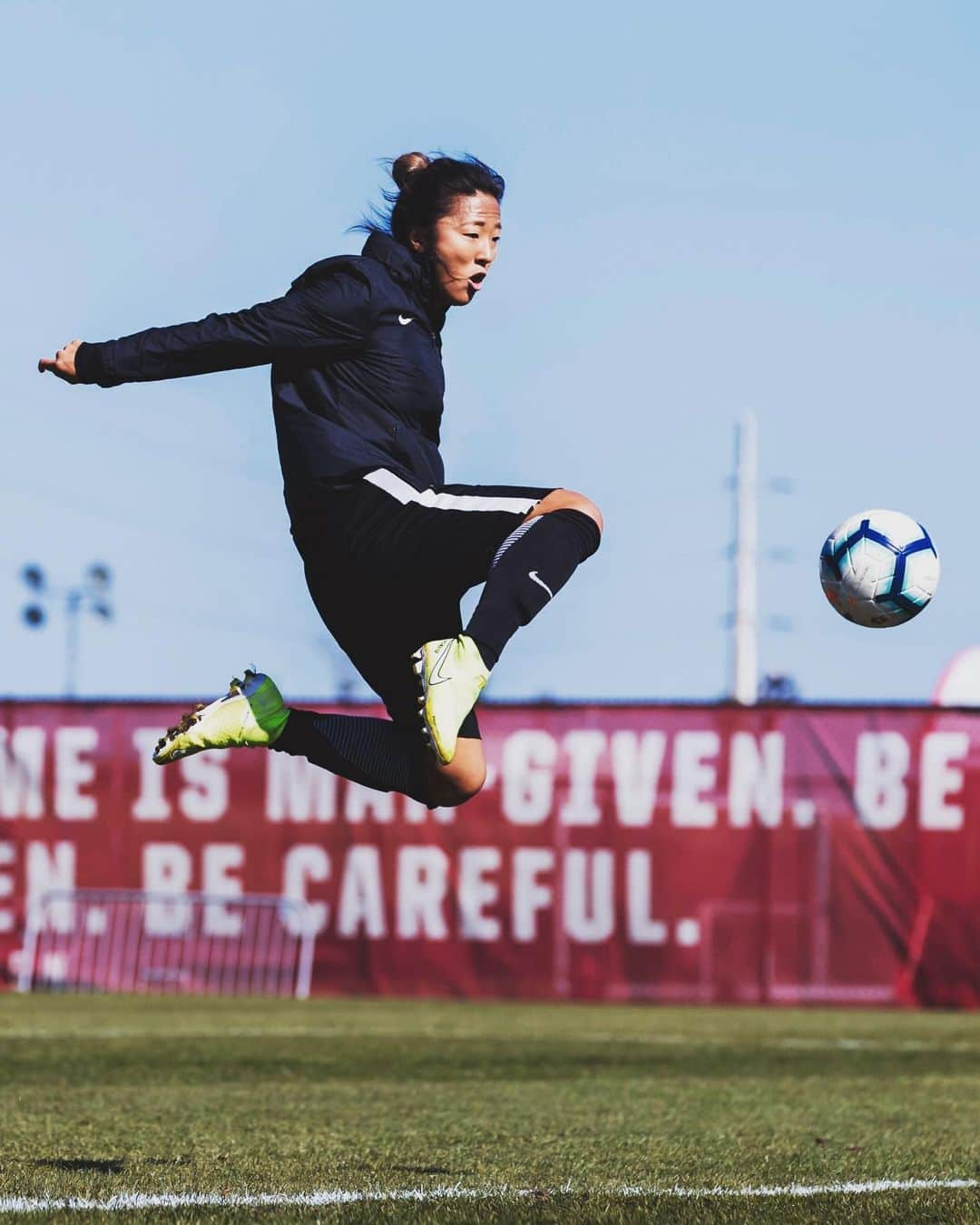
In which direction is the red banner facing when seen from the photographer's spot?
facing the viewer

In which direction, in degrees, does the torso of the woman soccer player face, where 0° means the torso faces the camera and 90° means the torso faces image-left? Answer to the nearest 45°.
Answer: approximately 270°

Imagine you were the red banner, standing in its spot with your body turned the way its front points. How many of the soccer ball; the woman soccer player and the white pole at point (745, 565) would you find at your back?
1

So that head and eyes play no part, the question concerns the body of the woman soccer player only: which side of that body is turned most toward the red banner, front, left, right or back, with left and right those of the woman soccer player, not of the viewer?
left

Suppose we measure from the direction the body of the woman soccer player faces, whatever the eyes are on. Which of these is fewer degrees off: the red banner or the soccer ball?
the soccer ball

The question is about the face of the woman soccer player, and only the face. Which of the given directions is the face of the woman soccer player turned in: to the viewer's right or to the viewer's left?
to the viewer's right

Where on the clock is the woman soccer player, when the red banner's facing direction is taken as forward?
The woman soccer player is roughly at 12 o'clock from the red banner.

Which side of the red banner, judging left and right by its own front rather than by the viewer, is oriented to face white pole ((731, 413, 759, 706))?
back

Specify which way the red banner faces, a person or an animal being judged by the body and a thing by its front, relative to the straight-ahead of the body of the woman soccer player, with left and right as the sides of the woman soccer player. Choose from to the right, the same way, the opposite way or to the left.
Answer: to the right

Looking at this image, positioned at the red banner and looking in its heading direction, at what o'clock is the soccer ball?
The soccer ball is roughly at 12 o'clock from the red banner.

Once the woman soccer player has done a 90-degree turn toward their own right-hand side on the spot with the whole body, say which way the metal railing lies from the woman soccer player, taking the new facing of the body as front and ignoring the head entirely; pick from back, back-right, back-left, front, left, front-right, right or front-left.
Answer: back

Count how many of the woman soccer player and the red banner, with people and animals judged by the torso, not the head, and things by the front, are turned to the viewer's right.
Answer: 1
